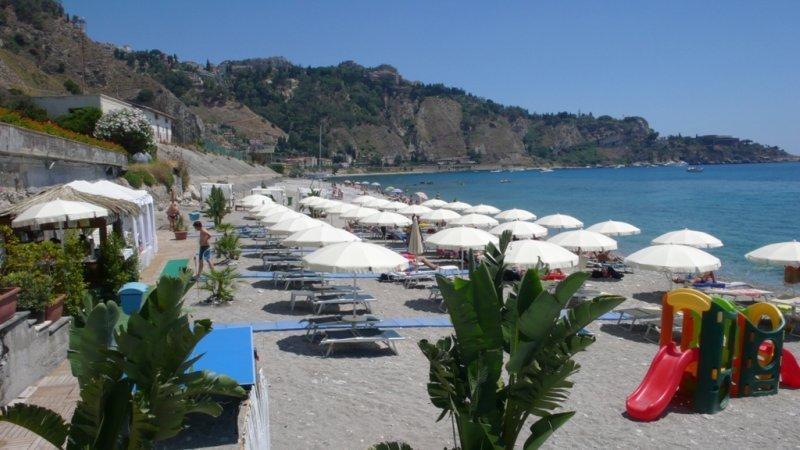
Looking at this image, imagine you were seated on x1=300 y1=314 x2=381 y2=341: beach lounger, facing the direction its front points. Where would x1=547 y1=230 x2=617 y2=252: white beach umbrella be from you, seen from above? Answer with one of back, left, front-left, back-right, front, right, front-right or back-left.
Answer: front-left

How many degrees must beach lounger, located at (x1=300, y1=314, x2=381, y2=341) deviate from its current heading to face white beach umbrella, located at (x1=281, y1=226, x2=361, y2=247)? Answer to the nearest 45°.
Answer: approximately 90° to its left

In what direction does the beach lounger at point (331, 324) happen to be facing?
to the viewer's right

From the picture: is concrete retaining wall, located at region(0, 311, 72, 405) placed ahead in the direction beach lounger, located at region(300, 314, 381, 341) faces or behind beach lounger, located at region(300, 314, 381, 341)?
behind

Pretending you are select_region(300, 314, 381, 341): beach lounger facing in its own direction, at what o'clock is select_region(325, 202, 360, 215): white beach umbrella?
The white beach umbrella is roughly at 9 o'clock from the beach lounger.

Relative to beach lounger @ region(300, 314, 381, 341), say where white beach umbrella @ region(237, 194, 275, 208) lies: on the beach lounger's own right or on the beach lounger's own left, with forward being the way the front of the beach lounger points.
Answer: on the beach lounger's own left

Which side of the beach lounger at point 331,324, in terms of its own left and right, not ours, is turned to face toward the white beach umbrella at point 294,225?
left

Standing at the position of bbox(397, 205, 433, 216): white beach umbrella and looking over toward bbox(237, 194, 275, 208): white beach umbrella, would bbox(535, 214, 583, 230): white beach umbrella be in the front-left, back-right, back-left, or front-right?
back-left

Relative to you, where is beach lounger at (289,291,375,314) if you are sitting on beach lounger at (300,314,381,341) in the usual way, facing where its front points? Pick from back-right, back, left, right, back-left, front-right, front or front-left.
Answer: left

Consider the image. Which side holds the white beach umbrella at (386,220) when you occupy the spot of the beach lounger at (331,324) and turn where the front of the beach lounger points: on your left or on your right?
on your left

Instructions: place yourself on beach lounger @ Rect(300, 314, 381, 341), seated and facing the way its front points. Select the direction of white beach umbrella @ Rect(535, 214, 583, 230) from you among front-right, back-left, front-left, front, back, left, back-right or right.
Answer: front-left

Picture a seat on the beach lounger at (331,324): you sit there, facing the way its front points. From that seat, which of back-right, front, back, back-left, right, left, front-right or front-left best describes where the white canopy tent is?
back-left

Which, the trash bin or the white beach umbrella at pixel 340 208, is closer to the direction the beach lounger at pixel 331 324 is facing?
the white beach umbrella

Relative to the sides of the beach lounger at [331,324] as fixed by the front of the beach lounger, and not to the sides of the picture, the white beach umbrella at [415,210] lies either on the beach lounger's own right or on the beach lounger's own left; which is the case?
on the beach lounger's own left

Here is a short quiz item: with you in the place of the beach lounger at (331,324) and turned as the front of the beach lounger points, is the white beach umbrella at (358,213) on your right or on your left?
on your left

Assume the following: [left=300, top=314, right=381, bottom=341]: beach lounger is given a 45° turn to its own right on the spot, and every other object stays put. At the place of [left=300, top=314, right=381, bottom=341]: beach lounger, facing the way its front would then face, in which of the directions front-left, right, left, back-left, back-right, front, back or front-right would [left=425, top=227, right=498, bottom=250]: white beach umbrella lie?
left

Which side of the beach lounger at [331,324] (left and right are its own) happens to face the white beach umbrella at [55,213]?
back
